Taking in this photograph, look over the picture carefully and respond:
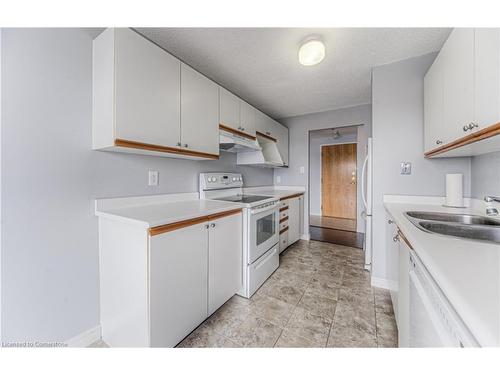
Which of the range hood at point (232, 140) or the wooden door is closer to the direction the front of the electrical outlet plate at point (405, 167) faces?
the range hood

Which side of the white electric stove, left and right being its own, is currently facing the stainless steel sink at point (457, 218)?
front

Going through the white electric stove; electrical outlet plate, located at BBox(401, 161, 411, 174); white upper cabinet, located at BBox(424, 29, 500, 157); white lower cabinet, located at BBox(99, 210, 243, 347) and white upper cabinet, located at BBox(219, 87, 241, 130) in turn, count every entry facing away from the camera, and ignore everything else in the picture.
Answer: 0

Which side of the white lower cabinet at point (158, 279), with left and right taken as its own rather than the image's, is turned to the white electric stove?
left

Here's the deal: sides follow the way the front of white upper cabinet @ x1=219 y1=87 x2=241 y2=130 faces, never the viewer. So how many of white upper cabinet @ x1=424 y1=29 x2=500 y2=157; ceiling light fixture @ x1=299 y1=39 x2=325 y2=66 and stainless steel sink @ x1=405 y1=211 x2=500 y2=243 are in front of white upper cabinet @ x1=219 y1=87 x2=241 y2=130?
3

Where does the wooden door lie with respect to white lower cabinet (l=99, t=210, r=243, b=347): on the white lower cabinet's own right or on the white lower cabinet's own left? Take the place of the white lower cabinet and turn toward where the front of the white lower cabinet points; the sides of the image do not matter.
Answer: on the white lower cabinet's own left

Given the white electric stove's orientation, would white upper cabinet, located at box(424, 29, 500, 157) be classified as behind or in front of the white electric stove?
in front

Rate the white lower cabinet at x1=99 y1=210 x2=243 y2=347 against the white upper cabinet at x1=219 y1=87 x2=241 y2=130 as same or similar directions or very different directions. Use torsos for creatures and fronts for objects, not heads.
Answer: same or similar directions

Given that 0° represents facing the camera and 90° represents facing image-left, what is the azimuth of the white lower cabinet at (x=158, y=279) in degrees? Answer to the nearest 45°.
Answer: approximately 315°

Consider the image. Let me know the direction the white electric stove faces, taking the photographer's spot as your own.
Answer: facing the viewer and to the right of the viewer
